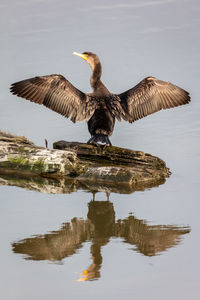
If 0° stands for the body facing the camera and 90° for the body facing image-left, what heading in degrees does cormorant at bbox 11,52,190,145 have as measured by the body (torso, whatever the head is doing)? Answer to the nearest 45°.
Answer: approximately 180°
